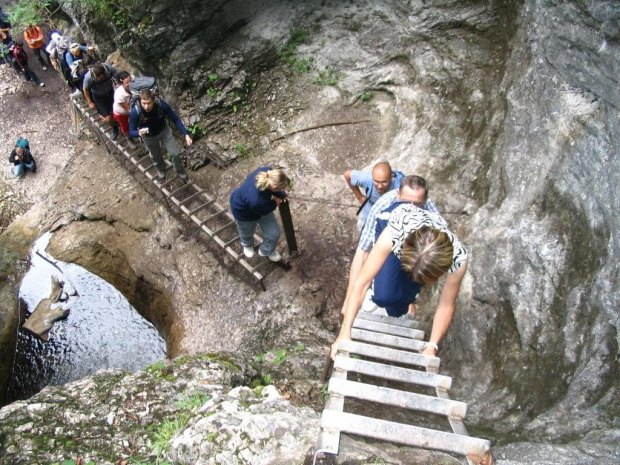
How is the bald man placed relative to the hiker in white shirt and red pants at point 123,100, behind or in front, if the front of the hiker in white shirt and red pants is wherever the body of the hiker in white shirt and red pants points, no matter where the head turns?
in front

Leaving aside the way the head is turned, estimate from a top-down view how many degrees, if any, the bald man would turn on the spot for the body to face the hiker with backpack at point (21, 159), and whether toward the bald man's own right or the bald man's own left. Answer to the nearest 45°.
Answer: approximately 135° to the bald man's own right

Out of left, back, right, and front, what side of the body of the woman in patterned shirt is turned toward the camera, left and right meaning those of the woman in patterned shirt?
front

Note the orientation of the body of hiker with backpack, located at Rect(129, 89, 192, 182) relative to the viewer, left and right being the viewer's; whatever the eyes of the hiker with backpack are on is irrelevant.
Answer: facing the viewer

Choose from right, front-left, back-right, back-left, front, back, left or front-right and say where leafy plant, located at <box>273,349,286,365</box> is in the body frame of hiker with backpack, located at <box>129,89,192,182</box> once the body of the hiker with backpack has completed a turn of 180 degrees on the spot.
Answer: back-right

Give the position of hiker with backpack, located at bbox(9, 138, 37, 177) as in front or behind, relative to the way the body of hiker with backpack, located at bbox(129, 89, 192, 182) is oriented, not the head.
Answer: behind

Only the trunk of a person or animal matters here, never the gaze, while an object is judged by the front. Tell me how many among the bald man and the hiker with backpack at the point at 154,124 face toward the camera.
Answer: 2
